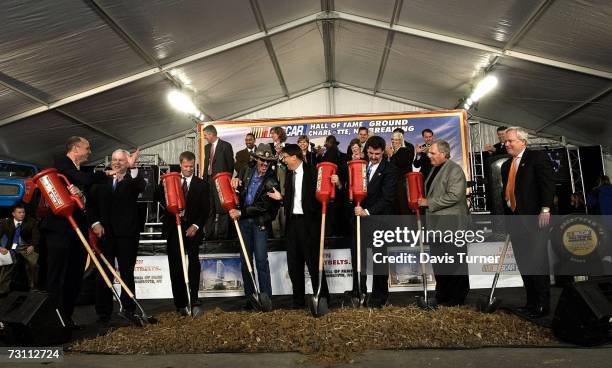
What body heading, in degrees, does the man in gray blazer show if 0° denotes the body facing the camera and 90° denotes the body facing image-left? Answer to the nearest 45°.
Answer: approximately 90°

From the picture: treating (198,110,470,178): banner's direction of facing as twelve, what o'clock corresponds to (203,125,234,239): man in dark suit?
The man in dark suit is roughly at 2 o'clock from the banner.

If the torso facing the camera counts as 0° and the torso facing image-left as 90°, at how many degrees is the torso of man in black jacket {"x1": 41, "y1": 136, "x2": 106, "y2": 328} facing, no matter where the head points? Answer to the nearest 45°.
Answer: approximately 270°

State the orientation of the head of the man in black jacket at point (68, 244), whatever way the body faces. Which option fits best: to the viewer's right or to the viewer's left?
to the viewer's right

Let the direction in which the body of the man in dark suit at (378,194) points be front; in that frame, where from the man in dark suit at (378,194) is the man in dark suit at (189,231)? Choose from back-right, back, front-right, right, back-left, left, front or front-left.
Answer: front-right

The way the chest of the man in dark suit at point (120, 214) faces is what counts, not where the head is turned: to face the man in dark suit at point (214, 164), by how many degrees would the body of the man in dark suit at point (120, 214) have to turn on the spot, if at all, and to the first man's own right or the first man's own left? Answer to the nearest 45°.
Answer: approximately 135° to the first man's own left

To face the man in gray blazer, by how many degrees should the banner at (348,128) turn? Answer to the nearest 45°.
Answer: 0° — it already faces them

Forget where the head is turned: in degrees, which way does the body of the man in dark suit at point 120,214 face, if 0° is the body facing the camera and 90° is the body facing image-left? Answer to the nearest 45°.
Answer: approximately 0°
